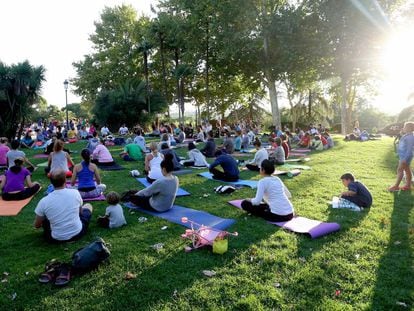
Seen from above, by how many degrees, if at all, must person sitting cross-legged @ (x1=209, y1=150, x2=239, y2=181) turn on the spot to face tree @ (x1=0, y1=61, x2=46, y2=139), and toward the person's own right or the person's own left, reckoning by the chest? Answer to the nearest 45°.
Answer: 0° — they already face it

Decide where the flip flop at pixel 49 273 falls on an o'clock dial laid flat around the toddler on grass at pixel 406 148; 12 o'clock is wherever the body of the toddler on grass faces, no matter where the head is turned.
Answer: The flip flop is roughly at 10 o'clock from the toddler on grass.

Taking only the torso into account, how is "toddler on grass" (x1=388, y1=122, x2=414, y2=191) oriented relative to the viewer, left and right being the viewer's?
facing to the left of the viewer

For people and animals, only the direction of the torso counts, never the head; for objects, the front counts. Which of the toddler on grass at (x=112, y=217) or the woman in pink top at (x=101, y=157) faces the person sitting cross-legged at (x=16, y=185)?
the toddler on grass

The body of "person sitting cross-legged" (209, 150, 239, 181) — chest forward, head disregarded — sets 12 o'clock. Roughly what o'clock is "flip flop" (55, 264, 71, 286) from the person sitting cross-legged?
The flip flop is roughly at 8 o'clock from the person sitting cross-legged.

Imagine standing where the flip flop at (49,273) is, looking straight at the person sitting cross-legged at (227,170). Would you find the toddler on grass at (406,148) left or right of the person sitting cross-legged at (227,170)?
right

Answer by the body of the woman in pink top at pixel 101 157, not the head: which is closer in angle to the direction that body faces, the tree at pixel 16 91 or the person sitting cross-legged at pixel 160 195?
the tree

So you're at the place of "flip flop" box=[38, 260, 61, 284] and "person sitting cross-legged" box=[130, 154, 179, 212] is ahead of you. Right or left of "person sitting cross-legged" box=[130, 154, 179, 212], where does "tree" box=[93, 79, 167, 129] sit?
left

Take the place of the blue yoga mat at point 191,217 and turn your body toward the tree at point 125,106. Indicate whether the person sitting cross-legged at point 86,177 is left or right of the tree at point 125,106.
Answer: left

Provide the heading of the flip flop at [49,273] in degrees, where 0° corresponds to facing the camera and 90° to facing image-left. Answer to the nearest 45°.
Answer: approximately 0°

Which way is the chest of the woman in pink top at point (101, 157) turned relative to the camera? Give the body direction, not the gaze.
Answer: away from the camera

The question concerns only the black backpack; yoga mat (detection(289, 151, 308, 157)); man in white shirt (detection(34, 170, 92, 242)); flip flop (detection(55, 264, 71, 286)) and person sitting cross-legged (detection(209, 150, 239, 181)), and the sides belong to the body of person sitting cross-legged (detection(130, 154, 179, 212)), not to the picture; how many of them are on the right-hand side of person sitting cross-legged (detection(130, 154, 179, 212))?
2

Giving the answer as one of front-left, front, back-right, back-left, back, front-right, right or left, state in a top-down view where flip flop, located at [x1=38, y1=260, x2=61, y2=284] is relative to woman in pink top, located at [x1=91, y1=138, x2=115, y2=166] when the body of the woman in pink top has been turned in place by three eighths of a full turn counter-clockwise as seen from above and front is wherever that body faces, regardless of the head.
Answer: front-left

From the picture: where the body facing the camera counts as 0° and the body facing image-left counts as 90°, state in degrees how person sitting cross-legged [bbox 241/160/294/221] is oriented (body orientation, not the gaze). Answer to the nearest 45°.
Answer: approximately 135°
